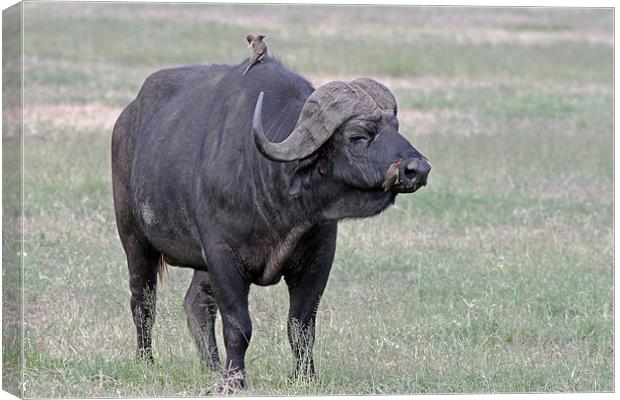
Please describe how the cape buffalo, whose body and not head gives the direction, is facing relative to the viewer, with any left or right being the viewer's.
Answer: facing the viewer and to the right of the viewer

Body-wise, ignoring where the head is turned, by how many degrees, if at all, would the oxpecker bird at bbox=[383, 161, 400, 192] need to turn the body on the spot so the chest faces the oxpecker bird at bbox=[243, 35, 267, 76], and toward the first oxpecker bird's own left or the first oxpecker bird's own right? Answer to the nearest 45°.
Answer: approximately 135° to the first oxpecker bird's own left
